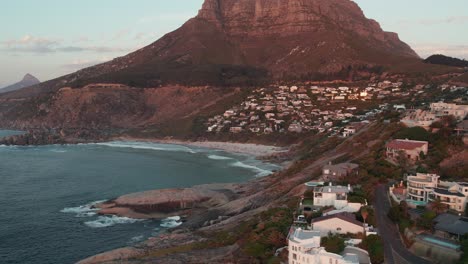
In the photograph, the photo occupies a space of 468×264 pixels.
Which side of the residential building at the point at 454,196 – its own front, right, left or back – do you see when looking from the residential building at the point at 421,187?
right

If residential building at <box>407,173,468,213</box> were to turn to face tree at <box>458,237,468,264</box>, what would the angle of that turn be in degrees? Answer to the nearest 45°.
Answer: approximately 45° to its left

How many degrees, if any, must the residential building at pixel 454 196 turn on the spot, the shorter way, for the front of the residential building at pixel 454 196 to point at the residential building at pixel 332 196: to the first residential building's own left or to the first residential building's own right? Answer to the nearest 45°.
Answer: approximately 45° to the first residential building's own right

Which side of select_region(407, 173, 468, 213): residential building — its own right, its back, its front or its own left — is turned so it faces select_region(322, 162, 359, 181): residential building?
right

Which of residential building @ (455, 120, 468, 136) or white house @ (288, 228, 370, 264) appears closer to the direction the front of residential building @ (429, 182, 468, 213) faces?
the white house

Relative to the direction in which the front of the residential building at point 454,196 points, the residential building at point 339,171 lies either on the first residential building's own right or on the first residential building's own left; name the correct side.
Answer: on the first residential building's own right

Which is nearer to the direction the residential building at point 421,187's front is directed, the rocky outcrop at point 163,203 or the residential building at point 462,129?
the rocky outcrop

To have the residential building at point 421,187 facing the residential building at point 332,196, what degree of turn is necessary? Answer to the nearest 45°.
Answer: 0° — it already faces it

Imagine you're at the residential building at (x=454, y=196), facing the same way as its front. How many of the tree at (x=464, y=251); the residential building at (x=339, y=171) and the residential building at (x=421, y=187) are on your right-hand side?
2

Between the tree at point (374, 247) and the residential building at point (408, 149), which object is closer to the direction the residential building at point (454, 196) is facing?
the tree

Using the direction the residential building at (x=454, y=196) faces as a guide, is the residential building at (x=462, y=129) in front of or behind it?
behind

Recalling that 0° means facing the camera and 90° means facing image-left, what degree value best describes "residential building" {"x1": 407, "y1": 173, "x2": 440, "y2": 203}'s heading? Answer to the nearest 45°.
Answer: approximately 45°
